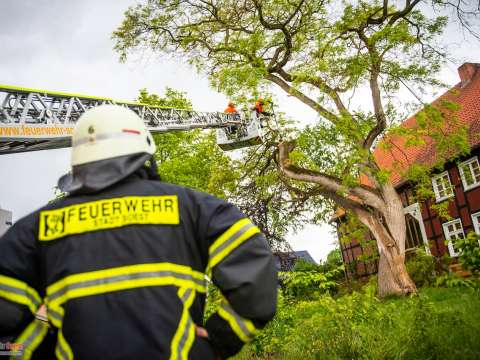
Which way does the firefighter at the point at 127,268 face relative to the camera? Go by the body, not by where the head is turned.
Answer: away from the camera

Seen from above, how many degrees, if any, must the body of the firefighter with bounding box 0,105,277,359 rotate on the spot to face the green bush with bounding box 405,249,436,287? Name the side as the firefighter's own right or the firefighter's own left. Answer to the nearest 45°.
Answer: approximately 45° to the firefighter's own right

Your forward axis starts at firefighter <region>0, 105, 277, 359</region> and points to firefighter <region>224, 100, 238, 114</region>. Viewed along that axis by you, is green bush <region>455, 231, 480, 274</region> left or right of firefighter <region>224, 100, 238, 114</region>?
right

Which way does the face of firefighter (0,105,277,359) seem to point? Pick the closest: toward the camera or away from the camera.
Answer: away from the camera

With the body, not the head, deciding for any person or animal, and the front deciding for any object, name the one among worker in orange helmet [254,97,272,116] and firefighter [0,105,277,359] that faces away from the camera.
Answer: the firefighter

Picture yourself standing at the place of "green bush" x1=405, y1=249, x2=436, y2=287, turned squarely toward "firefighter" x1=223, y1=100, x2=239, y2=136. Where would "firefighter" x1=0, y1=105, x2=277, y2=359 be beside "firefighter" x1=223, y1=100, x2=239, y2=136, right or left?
left
